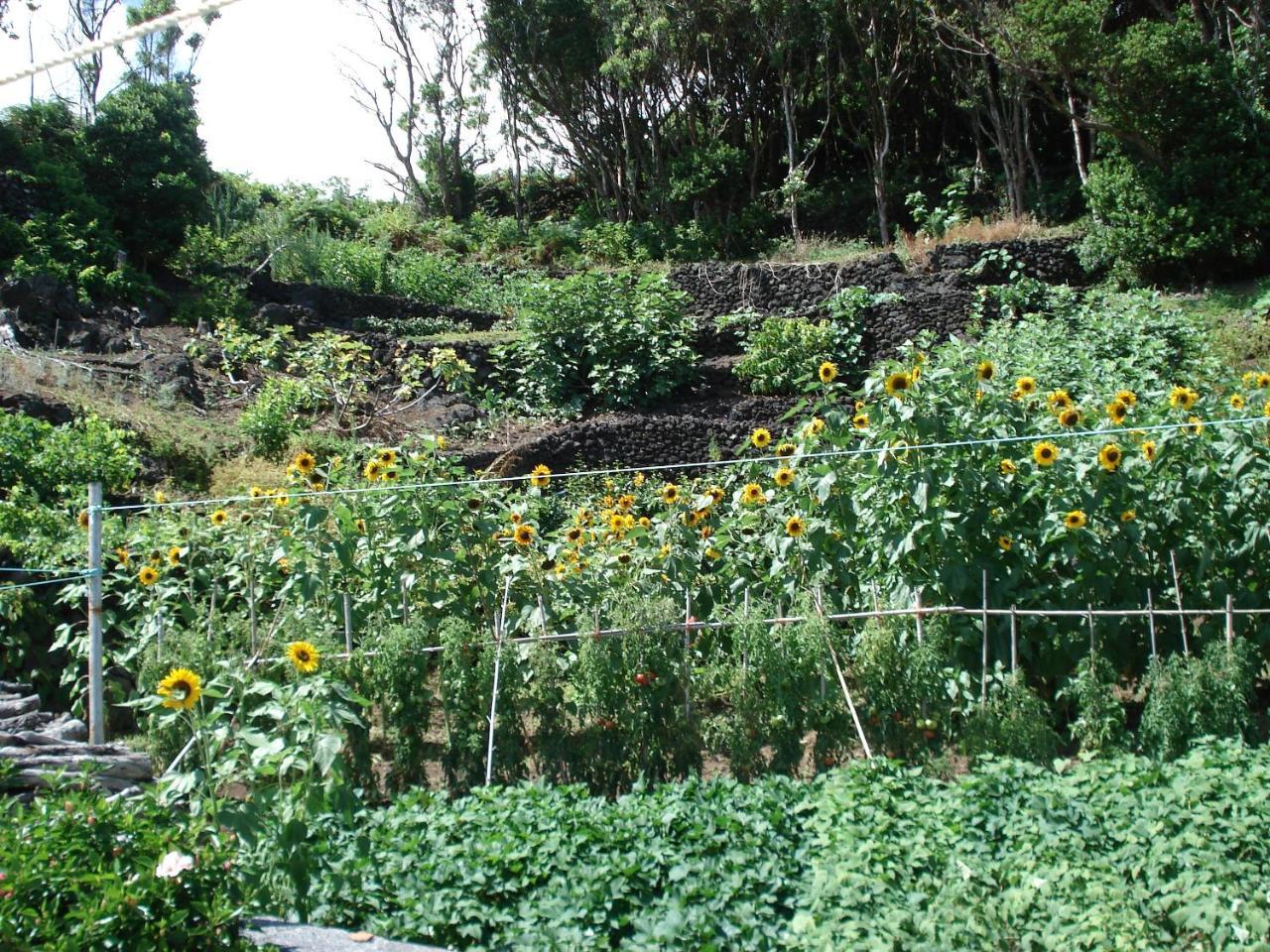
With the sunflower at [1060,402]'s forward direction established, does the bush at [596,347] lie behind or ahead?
behind

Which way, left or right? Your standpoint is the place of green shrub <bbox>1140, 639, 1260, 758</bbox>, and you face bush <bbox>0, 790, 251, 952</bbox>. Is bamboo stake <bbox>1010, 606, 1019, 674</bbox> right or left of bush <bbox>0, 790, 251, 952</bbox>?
right

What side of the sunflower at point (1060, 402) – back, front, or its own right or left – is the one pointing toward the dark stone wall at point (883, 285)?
back

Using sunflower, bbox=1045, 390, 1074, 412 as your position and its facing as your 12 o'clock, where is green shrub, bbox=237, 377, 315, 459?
The green shrub is roughly at 4 o'clock from the sunflower.

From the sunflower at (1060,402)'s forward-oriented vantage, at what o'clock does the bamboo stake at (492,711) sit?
The bamboo stake is roughly at 2 o'clock from the sunflower.

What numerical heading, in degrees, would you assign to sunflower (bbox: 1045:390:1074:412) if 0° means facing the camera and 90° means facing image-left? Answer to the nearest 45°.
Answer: approximately 0°

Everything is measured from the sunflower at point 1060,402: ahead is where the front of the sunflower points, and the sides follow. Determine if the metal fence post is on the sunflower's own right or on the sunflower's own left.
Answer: on the sunflower's own right
